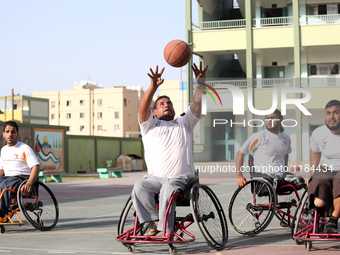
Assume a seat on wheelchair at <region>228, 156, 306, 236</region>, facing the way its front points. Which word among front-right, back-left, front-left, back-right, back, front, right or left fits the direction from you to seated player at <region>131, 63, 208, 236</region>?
right

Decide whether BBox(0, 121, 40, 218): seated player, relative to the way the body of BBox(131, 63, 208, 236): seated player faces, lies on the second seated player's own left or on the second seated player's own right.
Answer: on the second seated player's own right

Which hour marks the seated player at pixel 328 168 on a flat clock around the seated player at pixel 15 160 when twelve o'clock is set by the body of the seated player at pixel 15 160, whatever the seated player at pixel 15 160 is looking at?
the seated player at pixel 328 168 is roughly at 9 o'clock from the seated player at pixel 15 160.

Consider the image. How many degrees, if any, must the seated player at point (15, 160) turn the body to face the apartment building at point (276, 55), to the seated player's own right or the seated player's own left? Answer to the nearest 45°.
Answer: approximately 180°

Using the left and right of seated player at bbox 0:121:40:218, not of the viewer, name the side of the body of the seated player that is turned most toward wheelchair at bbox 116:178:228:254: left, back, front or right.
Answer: left
